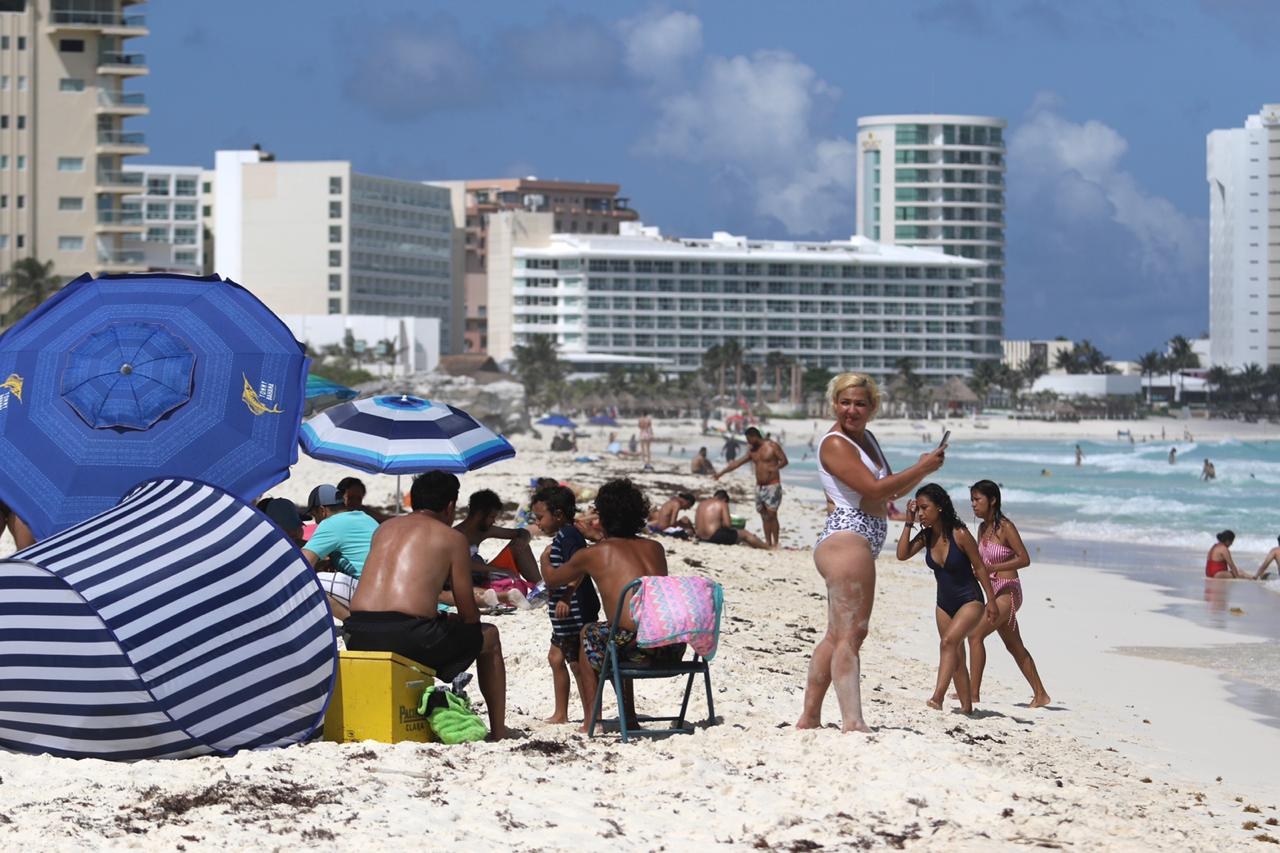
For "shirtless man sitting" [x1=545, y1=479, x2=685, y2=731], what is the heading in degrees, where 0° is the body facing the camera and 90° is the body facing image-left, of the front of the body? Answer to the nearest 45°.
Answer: approximately 135°

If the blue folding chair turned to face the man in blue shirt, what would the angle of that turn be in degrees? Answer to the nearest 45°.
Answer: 0° — it already faces them

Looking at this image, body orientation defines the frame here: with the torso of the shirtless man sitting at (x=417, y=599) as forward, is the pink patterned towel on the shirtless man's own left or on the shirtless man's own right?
on the shirtless man's own right

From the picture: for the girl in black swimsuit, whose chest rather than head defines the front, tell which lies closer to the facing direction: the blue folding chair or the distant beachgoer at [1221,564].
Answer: the blue folding chair

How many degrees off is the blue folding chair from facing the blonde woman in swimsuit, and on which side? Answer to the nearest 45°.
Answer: approximately 135° to its right

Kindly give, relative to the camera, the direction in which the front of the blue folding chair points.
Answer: facing away from the viewer and to the left of the viewer

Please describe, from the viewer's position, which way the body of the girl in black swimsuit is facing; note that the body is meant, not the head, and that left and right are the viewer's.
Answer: facing the viewer and to the left of the viewer

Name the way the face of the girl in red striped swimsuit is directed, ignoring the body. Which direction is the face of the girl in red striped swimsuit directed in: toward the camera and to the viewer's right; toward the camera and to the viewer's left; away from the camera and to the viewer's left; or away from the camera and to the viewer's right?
toward the camera and to the viewer's left

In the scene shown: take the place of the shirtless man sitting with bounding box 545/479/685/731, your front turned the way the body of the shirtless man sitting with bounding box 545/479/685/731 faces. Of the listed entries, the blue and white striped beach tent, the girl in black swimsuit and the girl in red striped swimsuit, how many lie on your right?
2

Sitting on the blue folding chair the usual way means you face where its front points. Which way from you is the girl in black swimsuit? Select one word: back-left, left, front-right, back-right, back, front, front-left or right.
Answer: right

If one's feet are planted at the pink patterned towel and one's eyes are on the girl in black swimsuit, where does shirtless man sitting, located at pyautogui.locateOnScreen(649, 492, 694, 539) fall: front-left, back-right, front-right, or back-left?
front-left

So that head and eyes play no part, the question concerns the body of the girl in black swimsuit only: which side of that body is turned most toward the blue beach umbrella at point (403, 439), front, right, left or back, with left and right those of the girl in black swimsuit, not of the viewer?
right

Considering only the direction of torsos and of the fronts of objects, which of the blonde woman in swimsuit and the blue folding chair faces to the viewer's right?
the blonde woman in swimsuit

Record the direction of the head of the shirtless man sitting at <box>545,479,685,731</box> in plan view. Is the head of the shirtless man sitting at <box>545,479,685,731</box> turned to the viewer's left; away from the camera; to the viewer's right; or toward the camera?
away from the camera

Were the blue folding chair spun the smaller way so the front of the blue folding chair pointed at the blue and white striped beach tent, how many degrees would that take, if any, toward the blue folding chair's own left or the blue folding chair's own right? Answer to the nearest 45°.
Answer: approximately 90° to the blue folding chair's own left
